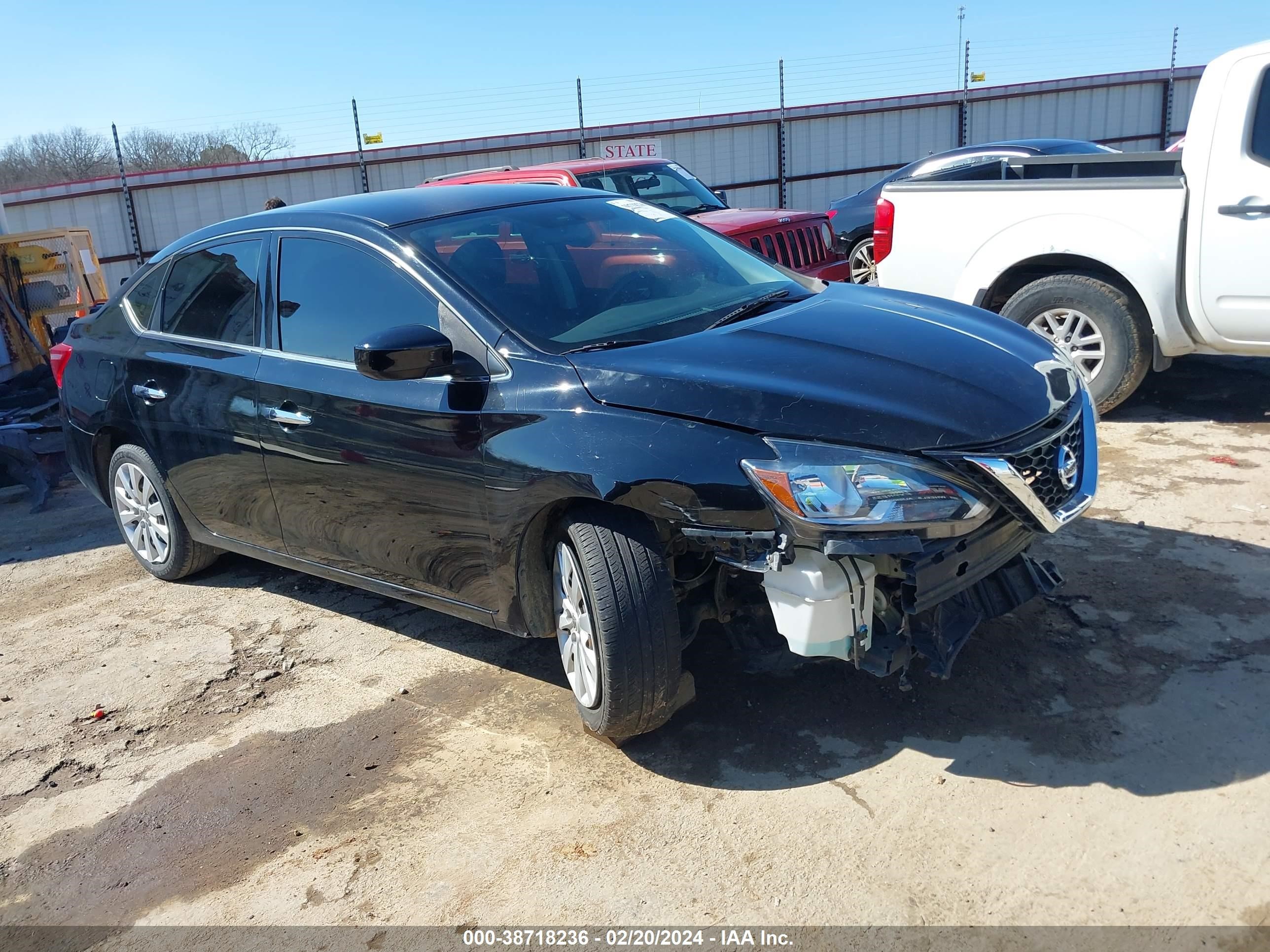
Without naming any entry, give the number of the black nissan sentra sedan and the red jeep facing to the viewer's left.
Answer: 0

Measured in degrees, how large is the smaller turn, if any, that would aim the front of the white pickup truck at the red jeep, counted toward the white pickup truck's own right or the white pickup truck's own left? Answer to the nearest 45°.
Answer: approximately 135° to the white pickup truck's own left

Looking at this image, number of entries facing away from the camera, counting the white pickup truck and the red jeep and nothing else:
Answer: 0

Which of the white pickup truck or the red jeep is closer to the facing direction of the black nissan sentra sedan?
the white pickup truck

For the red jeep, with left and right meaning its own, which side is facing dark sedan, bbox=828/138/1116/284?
left

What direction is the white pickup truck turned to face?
to the viewer's right

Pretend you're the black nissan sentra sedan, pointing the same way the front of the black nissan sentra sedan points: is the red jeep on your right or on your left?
on your left

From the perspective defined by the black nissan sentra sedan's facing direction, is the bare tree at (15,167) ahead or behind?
behind

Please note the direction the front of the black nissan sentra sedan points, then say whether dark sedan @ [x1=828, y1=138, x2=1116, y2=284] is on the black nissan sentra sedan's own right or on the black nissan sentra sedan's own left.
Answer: on the black nissan sentra sedan's own left

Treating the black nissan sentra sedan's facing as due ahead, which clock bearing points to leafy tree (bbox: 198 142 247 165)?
The leafy tree is roughly at 7 o'clock from the black nissan sentra sedan.

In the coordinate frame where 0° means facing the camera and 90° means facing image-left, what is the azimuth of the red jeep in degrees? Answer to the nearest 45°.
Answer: approximately 315°
